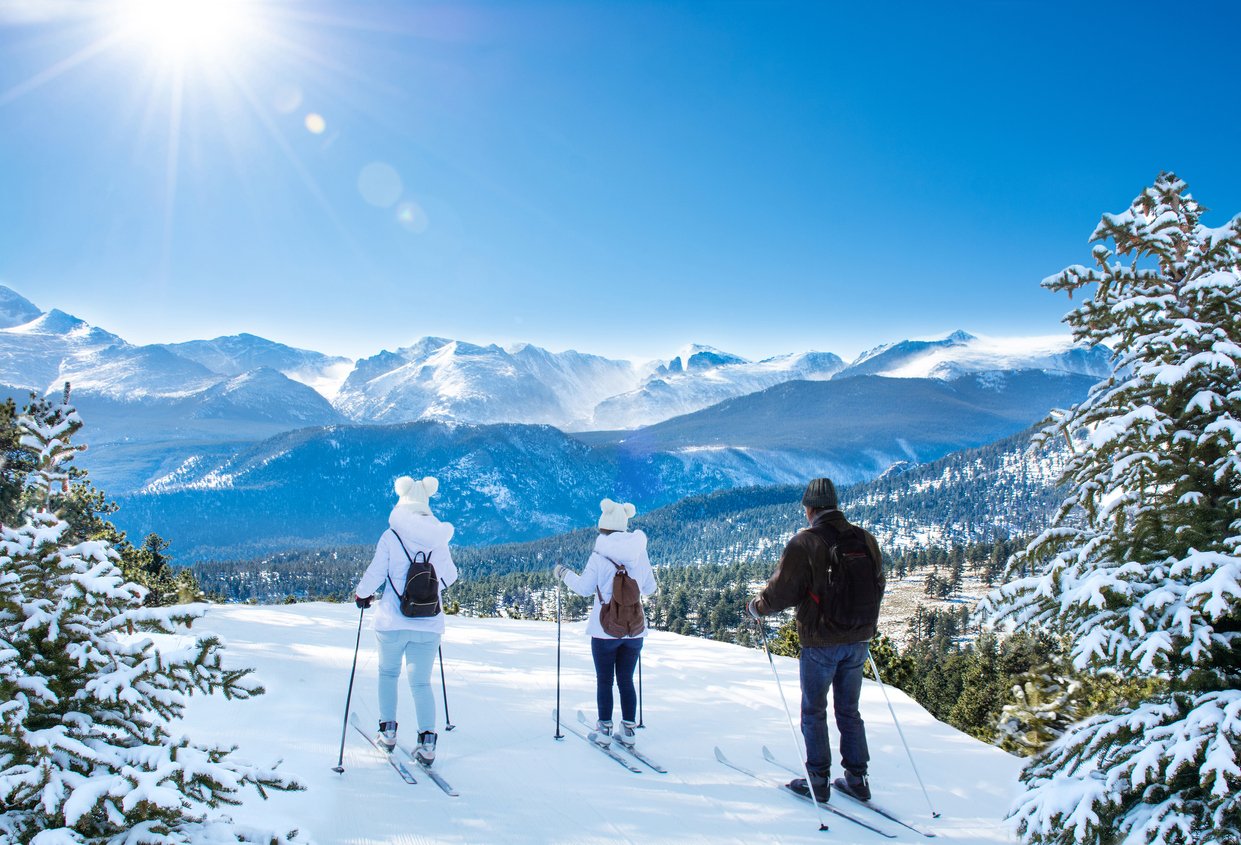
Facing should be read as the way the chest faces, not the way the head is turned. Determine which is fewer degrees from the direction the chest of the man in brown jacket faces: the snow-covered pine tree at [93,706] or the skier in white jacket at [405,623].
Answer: the skier in white jacket

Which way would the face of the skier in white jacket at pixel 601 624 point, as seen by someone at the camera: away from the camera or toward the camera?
away from the camera

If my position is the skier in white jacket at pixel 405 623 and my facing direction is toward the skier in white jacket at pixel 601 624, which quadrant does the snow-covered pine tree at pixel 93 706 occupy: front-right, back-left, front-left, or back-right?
back-right

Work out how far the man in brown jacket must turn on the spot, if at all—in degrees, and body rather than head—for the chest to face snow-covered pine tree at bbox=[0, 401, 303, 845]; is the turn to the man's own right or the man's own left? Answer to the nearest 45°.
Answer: approximately 90° to the man's own left

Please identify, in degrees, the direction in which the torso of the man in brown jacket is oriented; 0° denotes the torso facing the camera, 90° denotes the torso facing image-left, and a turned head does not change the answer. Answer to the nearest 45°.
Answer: approximately 135°

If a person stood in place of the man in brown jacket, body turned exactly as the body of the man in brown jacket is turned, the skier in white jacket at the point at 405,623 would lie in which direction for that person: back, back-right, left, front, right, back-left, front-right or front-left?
front-left

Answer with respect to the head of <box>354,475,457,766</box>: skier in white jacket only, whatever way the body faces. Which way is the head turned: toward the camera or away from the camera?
away from the camera

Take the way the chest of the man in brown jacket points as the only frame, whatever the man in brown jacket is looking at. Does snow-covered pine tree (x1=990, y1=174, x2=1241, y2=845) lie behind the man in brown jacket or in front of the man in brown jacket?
behind
